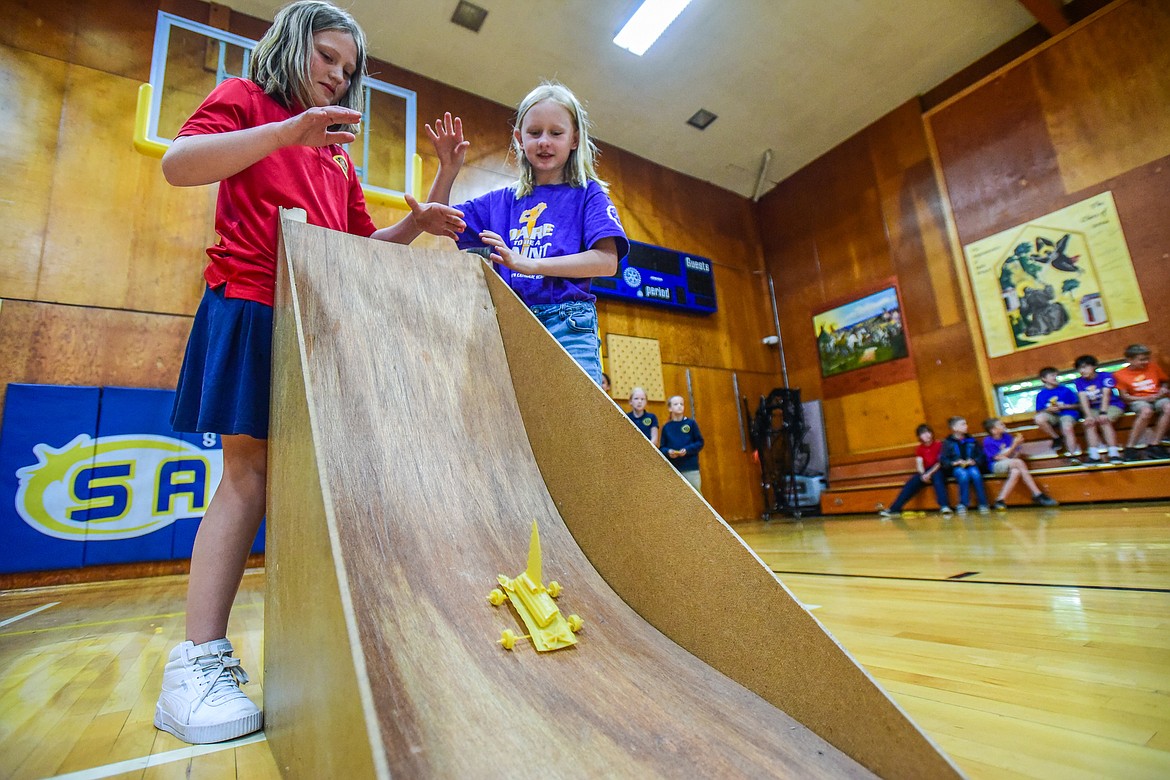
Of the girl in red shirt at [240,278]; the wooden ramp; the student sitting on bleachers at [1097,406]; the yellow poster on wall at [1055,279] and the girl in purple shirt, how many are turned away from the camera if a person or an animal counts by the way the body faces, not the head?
0

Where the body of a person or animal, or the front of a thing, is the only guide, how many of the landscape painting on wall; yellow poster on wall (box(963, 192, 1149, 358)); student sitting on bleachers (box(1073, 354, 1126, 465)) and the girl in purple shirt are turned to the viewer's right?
0

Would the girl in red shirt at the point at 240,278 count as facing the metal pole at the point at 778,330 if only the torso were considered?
no

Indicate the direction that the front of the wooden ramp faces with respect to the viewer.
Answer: facing the viewer and to the right of the viewer

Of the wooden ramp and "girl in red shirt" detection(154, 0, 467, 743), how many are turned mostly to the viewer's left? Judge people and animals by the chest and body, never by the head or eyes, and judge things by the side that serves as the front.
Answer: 0

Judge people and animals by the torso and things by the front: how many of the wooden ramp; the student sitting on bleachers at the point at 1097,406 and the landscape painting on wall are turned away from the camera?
0

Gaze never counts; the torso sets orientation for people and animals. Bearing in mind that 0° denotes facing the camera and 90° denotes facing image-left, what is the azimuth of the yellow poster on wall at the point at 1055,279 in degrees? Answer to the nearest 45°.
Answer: approximately 45°

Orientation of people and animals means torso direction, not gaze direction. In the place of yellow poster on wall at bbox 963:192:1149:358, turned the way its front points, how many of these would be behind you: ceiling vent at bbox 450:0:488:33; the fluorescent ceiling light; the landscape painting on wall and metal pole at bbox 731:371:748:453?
0

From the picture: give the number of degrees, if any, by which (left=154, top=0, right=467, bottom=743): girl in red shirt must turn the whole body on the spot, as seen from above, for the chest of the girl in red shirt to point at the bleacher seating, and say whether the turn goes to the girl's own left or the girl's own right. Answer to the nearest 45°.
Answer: approximately 45° to the girl's own left

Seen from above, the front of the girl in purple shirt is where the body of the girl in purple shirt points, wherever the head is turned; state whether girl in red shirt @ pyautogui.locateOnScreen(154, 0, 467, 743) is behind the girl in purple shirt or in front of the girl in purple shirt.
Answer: in front

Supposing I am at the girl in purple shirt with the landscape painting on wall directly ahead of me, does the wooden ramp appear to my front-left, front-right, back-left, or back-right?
back-right

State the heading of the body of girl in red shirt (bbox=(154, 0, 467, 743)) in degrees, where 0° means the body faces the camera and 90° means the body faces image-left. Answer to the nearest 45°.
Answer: approximately 315°

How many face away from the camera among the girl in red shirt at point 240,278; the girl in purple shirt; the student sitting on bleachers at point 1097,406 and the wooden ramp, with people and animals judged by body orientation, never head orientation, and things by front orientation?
0

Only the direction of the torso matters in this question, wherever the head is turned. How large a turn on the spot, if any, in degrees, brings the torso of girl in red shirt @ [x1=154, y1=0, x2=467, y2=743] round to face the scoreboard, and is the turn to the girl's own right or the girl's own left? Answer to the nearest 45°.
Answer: approximately 90° to the girl's own left
